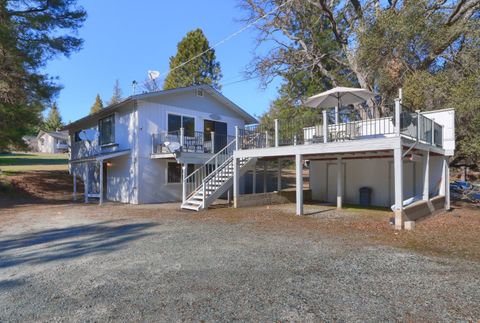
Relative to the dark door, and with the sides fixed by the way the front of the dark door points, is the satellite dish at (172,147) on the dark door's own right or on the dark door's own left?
on the dark door's own right

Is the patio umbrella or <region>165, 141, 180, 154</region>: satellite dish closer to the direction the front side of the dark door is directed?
the patio umbrella

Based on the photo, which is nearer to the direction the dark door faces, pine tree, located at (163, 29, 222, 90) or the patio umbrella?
the patio umbrella

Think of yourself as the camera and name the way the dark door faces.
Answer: facing the viewer and to the right of the viewer

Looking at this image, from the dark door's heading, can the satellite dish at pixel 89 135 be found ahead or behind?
behind

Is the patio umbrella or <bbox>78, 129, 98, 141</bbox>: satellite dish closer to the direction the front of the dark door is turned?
the patio umbrella

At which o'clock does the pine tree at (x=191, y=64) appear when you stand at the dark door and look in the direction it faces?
The pine tree is roughly at 7 o'clock from the dark door.
